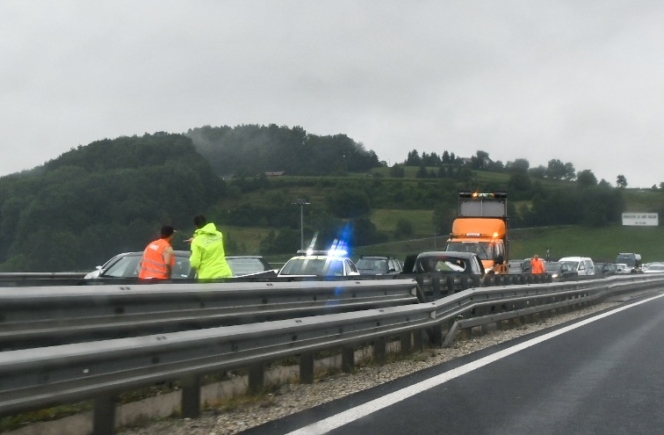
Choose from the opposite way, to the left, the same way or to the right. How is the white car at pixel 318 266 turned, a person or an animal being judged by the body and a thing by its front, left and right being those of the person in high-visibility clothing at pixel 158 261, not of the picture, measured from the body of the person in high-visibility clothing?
the opposite way

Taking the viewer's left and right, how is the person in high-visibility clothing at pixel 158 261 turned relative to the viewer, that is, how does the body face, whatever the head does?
facing away from the viewer and to the right of the viewer

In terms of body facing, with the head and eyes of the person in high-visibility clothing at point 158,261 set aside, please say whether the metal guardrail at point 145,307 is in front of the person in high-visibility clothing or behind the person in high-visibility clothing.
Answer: behind

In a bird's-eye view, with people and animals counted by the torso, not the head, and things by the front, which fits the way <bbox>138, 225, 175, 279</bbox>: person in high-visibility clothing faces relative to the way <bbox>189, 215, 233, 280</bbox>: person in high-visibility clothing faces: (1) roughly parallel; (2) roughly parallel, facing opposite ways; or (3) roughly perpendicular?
roughly perpendicular

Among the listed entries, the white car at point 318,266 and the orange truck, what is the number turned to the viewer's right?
0

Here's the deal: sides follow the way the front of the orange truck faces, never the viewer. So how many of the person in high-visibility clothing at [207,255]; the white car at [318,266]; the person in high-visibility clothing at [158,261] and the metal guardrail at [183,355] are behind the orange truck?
0

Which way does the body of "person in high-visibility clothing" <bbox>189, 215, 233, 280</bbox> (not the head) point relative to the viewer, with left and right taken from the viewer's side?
facing away from the viewer and to the left of the viewer

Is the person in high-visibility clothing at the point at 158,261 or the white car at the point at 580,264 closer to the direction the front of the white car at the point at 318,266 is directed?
the person in high-visibility clothing

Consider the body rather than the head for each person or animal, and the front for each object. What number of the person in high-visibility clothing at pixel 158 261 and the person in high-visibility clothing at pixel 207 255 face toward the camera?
0
